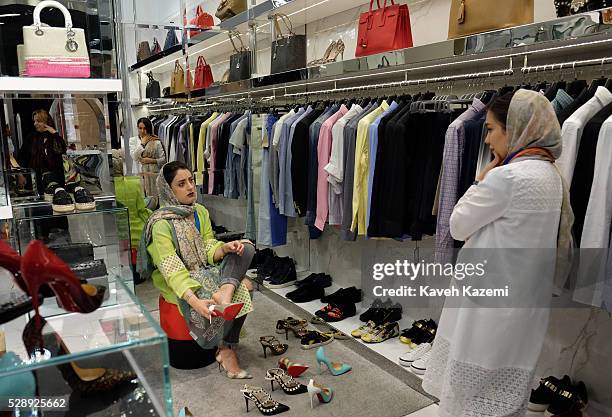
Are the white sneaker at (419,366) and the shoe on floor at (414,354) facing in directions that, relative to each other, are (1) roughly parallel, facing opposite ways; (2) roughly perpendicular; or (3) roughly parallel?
roughly parallel

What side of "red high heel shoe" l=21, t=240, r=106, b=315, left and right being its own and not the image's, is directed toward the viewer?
right

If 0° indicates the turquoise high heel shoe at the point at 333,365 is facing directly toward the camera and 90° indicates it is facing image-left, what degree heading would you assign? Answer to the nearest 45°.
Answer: approximately 270°

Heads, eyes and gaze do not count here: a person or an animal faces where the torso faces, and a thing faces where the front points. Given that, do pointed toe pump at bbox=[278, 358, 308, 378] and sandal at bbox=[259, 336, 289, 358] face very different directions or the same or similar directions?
same or similar directions

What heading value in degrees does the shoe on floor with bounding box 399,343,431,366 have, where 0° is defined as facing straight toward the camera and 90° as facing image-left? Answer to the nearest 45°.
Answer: approximately 45°

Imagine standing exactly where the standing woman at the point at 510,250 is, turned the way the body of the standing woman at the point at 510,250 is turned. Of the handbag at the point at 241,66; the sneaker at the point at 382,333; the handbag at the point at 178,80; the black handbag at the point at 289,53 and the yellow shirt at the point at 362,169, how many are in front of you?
5

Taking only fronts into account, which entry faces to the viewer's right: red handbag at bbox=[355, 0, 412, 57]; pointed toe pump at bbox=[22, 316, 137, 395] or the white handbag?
the pointed toe pump

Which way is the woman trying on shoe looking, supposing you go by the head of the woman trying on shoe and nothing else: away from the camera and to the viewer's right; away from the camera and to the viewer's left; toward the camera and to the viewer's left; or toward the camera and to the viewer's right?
toward the camera and to the viewer's right

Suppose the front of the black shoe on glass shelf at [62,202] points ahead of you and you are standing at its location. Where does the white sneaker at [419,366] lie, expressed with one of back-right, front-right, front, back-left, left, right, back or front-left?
front-left

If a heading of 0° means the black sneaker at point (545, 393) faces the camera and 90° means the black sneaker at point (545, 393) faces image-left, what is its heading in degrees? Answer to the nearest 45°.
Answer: approximately 45°

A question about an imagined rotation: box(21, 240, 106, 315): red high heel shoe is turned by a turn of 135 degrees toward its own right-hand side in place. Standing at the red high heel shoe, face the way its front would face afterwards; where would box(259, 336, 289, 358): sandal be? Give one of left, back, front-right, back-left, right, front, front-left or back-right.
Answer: back

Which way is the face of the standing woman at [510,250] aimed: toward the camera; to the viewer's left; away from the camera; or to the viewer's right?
to the viewer's left

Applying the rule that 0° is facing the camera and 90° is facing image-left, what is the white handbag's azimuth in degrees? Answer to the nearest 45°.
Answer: approximately 0°
